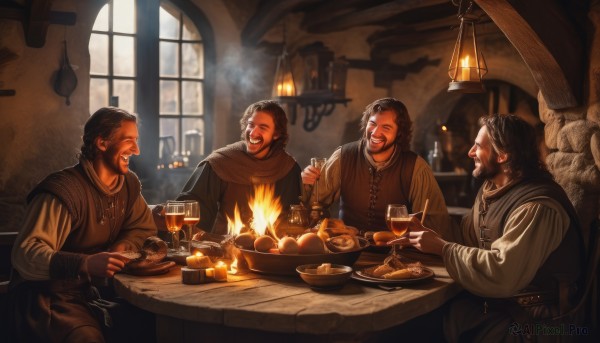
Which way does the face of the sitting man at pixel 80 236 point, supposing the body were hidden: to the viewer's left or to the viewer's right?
to the viewer's right

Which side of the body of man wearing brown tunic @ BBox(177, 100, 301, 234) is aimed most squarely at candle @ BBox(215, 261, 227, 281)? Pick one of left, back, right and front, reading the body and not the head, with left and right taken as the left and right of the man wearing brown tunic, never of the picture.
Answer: front

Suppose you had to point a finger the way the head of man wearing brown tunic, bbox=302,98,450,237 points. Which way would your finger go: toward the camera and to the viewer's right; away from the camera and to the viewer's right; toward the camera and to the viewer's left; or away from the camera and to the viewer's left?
toward the camera and to the viewer's left

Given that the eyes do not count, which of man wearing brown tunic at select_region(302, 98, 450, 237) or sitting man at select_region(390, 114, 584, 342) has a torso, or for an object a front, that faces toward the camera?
the man wearing brown tunic

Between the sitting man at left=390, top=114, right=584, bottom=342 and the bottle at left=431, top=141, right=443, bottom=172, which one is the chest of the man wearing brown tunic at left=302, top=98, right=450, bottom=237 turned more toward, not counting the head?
the sitting man

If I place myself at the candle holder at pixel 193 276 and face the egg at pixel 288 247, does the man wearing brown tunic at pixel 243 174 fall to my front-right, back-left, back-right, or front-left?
front-left

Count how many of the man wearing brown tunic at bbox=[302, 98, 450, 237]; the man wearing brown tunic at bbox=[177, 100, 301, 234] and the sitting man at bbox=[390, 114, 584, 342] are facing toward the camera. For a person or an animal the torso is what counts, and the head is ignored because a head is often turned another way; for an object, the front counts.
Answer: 2

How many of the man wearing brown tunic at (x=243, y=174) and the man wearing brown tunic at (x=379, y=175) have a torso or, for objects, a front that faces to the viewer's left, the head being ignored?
0

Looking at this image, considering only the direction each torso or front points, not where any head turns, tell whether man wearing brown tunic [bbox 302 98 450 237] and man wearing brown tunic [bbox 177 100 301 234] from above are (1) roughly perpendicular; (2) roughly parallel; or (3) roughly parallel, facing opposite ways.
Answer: roughly parallel

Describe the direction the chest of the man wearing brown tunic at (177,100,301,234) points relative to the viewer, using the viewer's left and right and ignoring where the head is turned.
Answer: facing the viewer

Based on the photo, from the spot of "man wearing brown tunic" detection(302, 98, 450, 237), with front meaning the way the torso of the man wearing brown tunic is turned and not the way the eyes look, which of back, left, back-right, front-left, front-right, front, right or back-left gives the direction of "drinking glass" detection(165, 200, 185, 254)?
front-right

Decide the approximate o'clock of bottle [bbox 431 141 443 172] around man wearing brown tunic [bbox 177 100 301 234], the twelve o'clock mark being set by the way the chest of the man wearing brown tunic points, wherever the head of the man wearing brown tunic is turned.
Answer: The bottle is roughly at 7 o'clock from the man wearing brown tunic.

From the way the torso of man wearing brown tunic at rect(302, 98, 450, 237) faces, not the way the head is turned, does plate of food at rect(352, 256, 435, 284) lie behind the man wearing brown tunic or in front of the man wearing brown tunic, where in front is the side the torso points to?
in front

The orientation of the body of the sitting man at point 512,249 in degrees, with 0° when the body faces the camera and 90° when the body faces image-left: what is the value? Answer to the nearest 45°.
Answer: approximately 90°

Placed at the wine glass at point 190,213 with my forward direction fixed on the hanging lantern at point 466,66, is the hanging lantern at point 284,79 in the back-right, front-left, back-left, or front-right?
front-left

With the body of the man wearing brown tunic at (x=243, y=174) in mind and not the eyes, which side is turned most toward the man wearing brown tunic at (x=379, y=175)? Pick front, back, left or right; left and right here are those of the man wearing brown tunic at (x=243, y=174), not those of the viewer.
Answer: left

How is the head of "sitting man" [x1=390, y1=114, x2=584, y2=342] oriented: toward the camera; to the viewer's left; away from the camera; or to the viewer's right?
to the viewer's left

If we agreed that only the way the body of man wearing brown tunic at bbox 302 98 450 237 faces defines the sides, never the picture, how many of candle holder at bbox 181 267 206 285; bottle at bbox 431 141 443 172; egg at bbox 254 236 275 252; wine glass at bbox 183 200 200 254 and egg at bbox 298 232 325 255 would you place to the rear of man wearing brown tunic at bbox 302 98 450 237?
1
